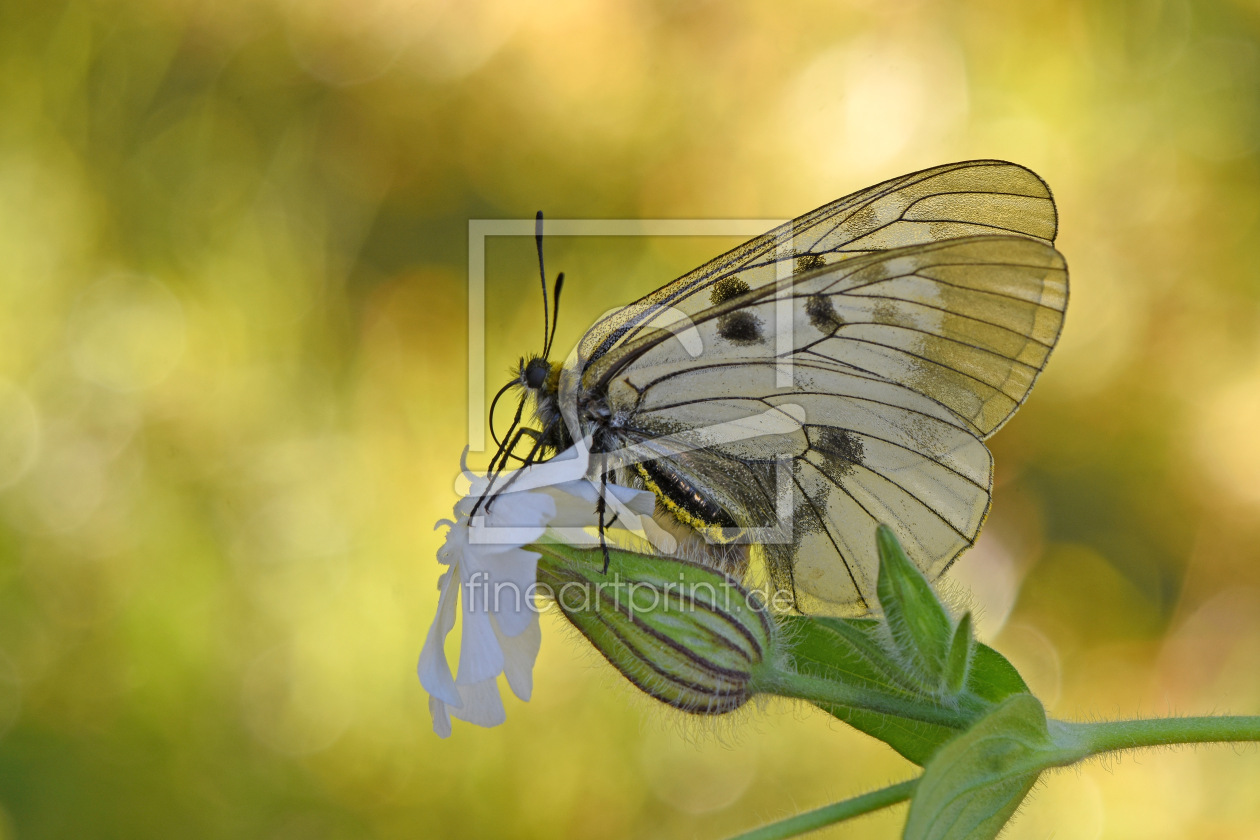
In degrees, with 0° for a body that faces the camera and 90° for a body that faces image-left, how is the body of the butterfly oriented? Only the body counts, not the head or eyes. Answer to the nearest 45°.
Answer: approximately 90°
